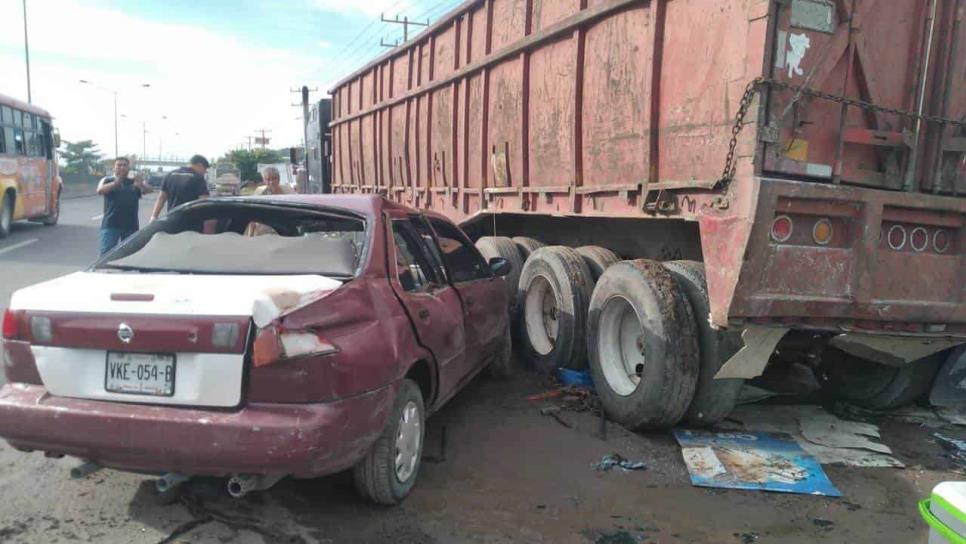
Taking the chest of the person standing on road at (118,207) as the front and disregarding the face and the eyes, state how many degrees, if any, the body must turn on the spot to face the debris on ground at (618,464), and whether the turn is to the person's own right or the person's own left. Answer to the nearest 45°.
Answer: approximately 45° to the person's own left

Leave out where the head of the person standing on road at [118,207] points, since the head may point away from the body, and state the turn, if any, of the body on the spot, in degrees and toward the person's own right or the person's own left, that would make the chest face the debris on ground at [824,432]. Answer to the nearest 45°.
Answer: approximately 45° to the person's own left

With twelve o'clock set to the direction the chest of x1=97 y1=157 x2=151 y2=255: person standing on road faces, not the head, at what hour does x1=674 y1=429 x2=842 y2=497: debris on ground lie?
The debris on ground is roughly at 11 o'clock from the person standing on road.

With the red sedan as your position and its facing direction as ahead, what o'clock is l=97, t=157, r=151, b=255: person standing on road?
The person standing on road is roughly at 10 o'clock from the red sedan.

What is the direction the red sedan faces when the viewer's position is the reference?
facing away from the viewer and to the right of the viewer

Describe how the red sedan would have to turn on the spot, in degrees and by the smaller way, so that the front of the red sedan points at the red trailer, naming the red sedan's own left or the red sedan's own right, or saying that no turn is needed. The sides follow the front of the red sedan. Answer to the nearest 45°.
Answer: approximately 45° to the red sedan's own right

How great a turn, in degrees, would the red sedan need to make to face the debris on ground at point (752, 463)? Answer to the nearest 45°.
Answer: approximately 45° to its right

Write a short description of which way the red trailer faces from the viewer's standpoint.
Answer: facing away from the viewer and to the left of the viewer
